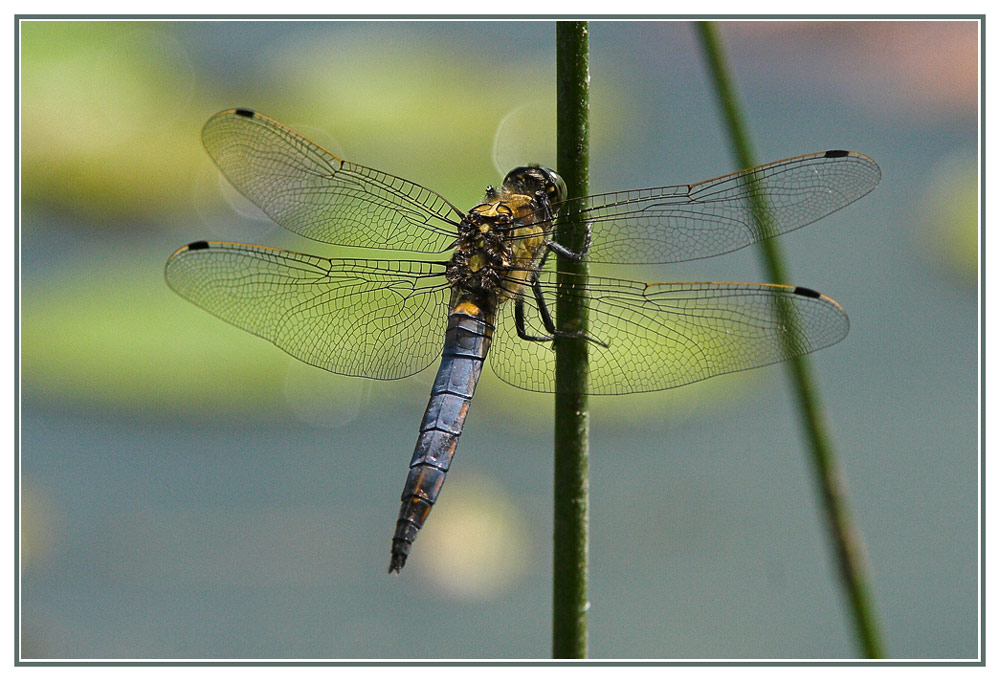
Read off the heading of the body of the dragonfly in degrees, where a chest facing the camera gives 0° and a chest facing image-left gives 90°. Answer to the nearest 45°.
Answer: approximately 225°
